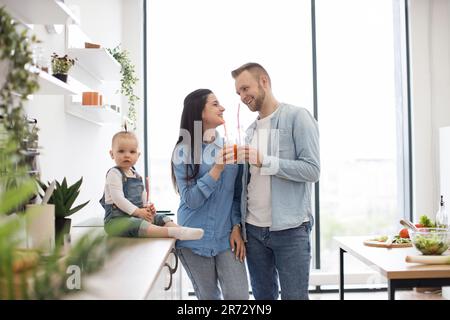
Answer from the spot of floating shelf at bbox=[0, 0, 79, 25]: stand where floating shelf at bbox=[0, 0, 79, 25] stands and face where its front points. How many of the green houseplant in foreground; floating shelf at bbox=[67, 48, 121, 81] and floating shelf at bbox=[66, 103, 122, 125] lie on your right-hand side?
1

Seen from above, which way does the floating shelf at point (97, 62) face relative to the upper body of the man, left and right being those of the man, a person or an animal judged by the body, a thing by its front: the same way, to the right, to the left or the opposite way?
the opposite way

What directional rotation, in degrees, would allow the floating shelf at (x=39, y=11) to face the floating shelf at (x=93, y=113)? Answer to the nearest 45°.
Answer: approximately 90° to its left

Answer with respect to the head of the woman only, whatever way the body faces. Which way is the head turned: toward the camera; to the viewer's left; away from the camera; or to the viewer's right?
to the viewer's right

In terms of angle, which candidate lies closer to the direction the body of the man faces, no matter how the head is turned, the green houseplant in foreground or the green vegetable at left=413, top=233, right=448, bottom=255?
the green houseplant in foreground

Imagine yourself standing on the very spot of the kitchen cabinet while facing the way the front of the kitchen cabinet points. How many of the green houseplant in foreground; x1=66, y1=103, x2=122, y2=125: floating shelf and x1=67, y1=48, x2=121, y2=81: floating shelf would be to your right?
1

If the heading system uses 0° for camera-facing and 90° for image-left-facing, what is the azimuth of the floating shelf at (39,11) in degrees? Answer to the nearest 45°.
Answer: approximately 270°

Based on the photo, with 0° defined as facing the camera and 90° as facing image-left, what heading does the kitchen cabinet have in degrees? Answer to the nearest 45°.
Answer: approximately 270°

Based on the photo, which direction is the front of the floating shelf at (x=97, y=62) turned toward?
to the viewer's right

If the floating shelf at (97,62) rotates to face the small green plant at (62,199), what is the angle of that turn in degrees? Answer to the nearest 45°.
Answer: approximately 90° to its right

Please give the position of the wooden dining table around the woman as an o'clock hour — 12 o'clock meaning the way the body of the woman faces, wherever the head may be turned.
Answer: The wooden dining table is roughly at 11 o'clock from the woman.

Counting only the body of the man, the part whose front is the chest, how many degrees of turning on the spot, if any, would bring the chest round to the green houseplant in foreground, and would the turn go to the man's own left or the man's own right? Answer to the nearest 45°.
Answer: approximately 45° to the man's own left

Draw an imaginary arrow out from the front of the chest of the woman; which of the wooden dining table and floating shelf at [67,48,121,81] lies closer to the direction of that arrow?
the wooden dining table

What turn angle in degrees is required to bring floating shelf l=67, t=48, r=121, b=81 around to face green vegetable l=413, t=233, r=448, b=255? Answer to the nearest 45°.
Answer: approximately 45° to its right

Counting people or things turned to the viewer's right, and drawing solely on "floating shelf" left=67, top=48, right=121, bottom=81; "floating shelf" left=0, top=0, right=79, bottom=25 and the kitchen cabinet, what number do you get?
3

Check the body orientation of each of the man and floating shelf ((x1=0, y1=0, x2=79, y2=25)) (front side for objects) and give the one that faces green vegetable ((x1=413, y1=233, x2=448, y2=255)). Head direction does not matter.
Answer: the floating shelf
